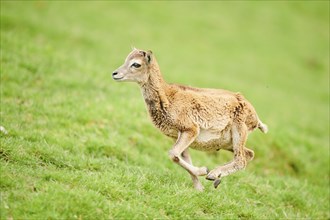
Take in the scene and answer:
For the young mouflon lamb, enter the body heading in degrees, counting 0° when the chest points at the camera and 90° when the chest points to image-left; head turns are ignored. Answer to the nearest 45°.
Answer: approximately 90°
